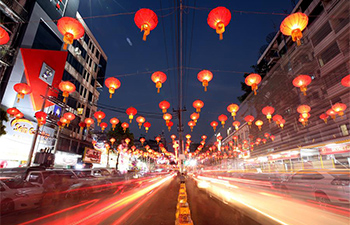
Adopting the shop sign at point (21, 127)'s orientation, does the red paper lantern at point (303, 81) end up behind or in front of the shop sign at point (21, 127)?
in front

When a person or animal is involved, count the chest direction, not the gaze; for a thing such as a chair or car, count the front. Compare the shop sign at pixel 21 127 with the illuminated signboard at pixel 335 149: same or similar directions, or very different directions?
very different directions

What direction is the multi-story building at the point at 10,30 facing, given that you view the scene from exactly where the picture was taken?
facing to the right of the viewer

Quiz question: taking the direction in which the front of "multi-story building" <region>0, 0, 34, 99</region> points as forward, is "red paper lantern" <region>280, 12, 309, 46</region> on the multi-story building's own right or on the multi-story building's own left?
on the multi-story building's own right

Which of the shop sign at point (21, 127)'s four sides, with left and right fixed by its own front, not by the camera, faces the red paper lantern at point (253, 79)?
front

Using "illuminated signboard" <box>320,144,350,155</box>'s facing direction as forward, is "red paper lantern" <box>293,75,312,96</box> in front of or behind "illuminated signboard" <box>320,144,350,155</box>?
in front

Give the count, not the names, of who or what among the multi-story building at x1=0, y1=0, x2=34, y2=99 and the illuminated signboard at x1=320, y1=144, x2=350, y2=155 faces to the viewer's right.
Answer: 1

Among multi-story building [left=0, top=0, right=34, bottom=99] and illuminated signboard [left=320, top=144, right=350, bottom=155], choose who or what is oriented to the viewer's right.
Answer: the multi-story building

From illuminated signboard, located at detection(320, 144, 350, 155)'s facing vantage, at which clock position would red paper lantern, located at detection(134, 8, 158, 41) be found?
The red paper lantern is roughly at 11 o'clock from the illuminated signboard.

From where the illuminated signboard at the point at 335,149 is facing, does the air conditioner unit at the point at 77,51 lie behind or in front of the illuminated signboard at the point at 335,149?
in front

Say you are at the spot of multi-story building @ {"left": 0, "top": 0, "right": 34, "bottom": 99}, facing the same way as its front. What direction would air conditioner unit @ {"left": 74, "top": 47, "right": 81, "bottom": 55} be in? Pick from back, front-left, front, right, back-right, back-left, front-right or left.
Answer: front-left

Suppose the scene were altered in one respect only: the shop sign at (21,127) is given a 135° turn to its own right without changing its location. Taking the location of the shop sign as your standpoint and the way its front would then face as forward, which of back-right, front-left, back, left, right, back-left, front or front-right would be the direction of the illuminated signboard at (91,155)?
back-right
